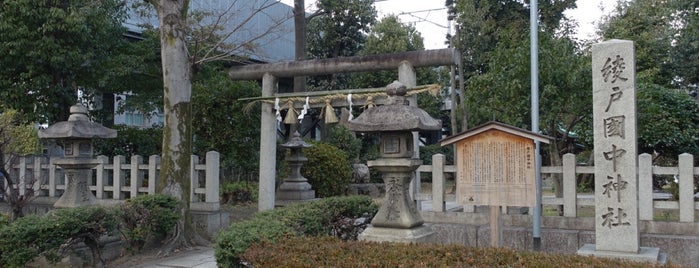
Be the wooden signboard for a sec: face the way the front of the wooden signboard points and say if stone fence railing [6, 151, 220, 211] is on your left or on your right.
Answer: on your right

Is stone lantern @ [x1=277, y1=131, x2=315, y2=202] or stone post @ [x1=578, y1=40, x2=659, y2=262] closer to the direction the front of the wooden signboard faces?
the stone post

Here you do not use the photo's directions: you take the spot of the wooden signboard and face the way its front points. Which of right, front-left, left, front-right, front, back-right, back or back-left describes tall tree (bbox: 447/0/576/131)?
back

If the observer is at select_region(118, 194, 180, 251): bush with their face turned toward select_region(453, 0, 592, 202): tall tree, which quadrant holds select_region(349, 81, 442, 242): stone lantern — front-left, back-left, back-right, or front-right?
front-right

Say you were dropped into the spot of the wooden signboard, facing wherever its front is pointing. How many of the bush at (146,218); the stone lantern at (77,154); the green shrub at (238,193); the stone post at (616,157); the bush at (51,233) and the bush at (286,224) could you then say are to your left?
1

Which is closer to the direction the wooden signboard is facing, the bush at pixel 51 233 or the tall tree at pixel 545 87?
the bush

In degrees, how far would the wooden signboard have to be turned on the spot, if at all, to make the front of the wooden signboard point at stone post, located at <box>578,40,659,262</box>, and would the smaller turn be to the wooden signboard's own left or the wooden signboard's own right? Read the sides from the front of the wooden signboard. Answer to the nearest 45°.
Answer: approximately 90° to the wooden signboard's own left

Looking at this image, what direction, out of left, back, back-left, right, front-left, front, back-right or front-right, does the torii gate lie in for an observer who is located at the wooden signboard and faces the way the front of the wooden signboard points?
back-right

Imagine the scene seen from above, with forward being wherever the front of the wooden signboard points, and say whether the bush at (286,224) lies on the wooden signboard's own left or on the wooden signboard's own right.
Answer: on the wooden signboard's own right

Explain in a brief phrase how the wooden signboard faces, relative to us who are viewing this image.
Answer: facing the viewer

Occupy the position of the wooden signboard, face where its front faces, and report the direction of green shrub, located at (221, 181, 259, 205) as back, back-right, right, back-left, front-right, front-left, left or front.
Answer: back-right

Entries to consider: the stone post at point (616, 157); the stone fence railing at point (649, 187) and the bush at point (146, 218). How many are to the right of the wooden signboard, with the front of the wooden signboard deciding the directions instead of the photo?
1

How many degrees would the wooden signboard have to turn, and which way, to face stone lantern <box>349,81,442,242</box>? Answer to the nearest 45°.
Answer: approximately 90° to its right

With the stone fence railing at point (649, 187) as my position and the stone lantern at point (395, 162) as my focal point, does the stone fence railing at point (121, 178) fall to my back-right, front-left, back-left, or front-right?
front-right

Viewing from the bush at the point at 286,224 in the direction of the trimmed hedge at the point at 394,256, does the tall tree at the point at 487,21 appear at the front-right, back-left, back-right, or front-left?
back-left
